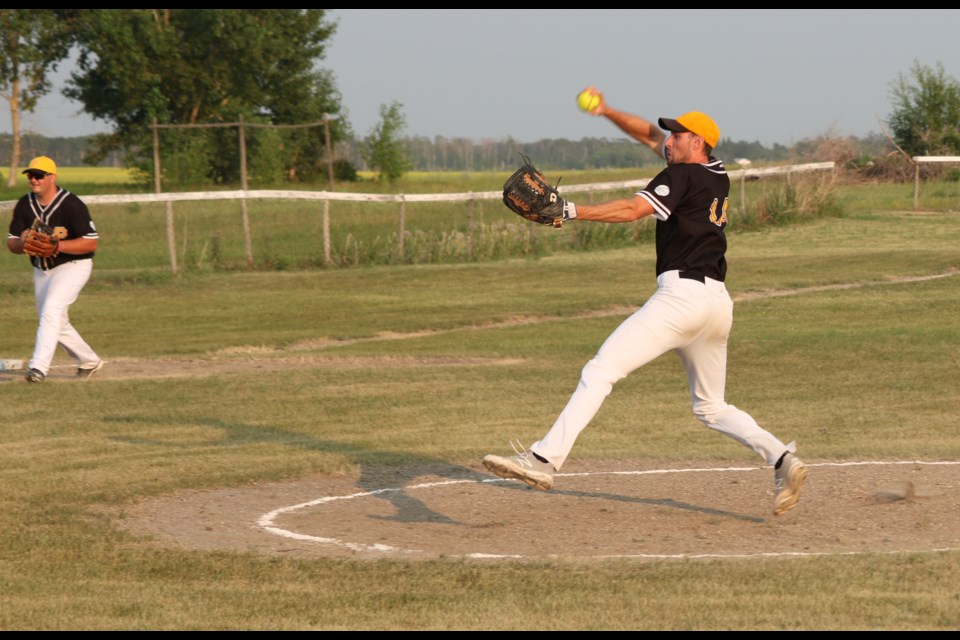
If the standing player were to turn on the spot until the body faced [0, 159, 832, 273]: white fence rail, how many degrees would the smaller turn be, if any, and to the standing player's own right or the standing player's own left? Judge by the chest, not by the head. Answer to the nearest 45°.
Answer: approximately 135° to the standing player's own right

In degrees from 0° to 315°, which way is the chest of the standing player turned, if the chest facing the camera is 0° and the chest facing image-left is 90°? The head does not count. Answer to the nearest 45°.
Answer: approximately 45°
